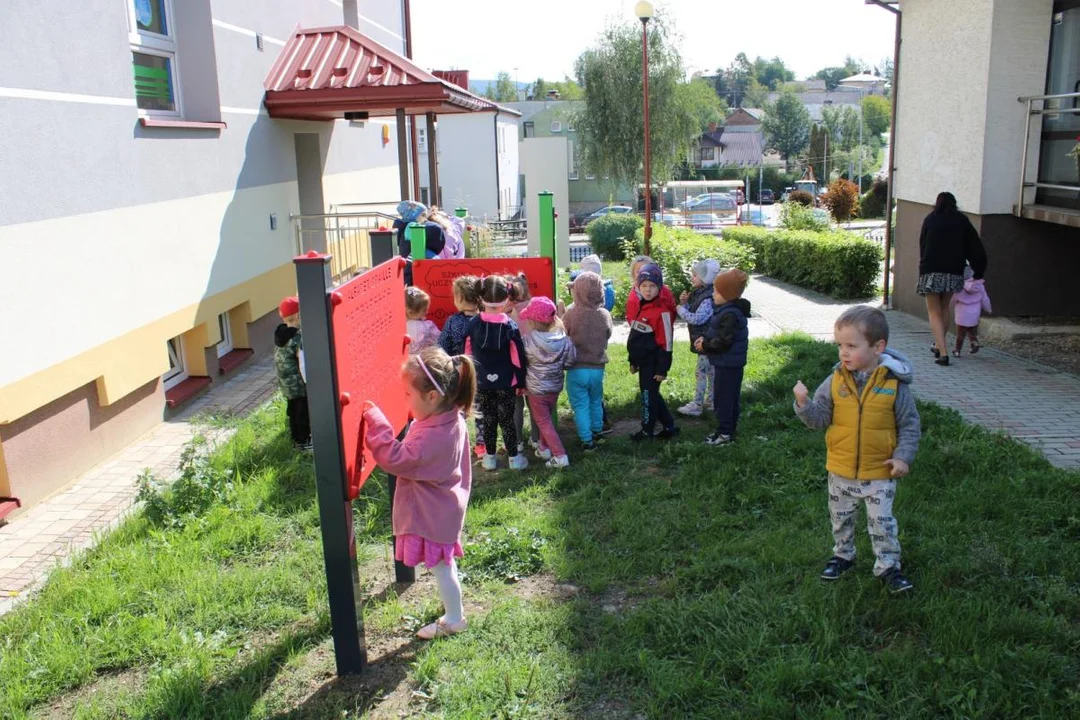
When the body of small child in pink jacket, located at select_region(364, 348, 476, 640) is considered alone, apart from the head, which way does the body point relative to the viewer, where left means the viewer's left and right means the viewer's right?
facing to the left of the viewer

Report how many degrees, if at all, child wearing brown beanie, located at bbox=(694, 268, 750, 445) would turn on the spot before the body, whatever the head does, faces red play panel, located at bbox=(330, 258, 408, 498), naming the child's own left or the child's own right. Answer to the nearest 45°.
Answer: approximately 45° to the child's own left

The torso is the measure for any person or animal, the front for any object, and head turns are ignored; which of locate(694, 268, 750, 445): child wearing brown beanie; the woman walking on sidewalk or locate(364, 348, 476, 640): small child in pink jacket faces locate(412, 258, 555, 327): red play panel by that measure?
the child wearing brown beanie

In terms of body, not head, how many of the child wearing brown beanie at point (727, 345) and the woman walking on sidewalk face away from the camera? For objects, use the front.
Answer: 1

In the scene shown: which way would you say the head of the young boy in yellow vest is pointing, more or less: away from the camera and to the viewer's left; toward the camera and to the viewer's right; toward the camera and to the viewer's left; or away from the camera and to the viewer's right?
toward the camera and to the viewer's left

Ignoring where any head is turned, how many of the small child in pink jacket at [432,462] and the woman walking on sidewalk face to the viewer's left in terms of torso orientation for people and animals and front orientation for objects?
1
